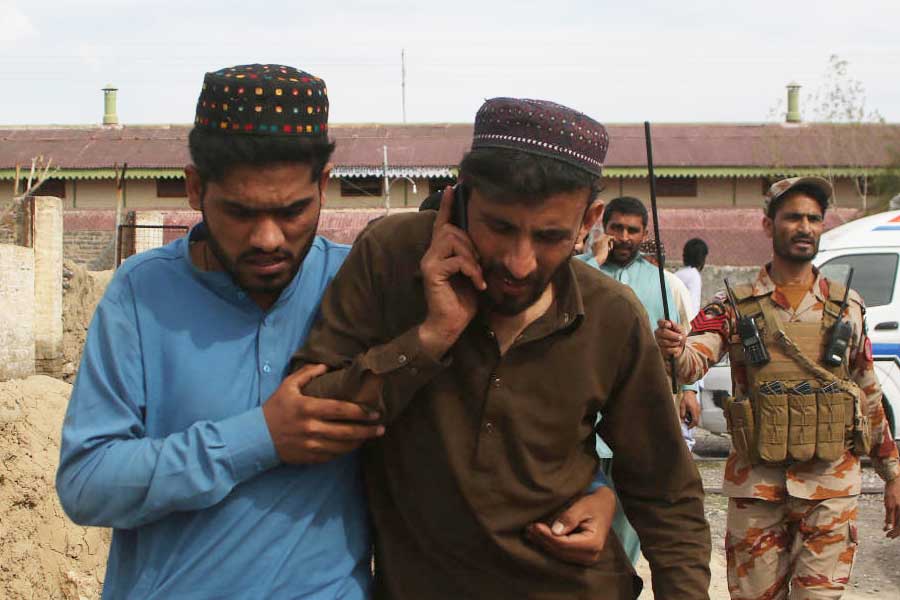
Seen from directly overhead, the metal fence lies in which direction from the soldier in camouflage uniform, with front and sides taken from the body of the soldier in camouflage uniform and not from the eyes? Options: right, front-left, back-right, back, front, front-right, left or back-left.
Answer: back-right

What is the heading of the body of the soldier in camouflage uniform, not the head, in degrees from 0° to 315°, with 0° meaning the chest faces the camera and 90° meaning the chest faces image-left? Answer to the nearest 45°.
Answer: approximately 0°

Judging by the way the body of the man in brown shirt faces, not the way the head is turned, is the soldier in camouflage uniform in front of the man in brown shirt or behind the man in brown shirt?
behind

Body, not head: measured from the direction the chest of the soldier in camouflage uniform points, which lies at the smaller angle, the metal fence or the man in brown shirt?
the man in brown shirt

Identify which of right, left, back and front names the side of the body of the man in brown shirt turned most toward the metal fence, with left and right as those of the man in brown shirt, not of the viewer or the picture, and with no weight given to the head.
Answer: back

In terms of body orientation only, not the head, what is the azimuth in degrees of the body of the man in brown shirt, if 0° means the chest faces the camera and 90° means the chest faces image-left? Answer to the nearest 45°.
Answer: approximately 0°

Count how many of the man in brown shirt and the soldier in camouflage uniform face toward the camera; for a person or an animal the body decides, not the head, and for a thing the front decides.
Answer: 2

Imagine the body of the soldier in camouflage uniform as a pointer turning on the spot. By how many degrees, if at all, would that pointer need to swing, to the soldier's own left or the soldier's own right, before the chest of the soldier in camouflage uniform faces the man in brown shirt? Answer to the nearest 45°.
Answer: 0° — they already face them
